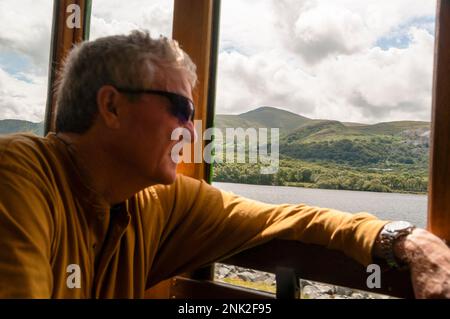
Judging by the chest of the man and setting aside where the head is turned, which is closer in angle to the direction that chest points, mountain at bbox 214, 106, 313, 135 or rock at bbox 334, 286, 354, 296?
the rock

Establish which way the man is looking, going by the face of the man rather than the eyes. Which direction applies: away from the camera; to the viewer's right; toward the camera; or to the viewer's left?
to the viewer's right

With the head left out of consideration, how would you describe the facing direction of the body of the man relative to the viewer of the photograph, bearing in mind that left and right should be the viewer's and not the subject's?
facing the viewer and to the right of the viewer
